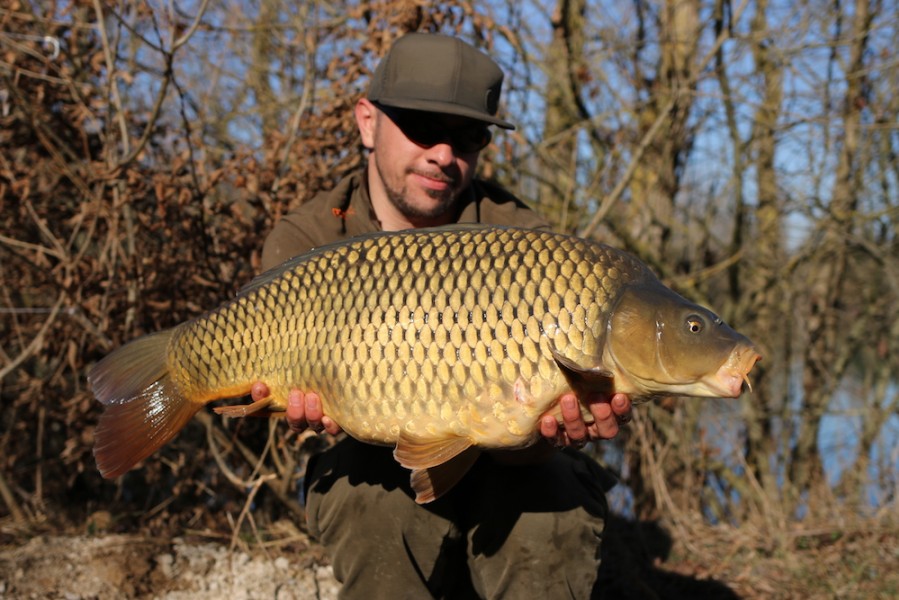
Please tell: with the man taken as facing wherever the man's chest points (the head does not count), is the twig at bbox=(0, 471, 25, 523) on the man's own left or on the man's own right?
on the man's own right

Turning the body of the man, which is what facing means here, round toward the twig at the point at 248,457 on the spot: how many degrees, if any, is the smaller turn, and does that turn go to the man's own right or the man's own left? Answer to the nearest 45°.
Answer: approximately 135° to the man's own right

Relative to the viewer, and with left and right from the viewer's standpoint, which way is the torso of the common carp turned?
facing to the right of the viewer

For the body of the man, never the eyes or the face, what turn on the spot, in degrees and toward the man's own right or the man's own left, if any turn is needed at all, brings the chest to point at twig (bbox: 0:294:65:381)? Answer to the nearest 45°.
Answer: approximately 135° to the man's own right

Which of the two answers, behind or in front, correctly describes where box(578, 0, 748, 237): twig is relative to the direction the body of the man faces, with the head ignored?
behind

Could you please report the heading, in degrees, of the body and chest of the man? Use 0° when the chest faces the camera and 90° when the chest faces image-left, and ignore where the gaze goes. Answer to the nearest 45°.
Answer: approximately 0°

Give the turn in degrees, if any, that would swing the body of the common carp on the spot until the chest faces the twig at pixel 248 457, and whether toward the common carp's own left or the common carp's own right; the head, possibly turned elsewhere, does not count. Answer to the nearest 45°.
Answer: approximately 135° to the common carp's own left

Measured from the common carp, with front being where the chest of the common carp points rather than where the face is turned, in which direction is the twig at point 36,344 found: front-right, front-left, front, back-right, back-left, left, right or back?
back-left
